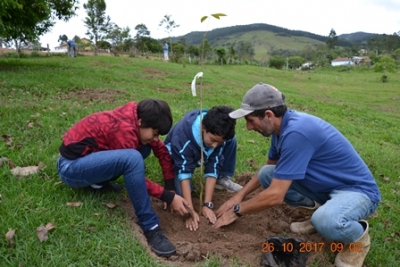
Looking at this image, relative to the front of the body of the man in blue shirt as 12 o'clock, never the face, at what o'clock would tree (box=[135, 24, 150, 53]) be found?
The tree is roughly at 2 o'clock from the man in blue shirt.

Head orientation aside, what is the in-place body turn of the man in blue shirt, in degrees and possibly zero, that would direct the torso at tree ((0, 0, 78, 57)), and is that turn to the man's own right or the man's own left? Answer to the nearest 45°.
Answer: approximately 45° to the man's own right

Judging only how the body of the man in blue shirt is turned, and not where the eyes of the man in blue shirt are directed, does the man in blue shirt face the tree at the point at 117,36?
no

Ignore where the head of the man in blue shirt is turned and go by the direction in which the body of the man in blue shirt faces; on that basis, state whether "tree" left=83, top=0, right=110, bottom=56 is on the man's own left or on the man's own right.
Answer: on the man's own right

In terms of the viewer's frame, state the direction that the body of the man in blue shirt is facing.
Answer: to the viewer's left

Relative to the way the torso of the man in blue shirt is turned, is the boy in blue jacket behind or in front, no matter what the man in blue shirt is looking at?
in front

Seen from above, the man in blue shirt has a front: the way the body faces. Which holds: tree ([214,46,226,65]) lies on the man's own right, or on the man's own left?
on the man's own right

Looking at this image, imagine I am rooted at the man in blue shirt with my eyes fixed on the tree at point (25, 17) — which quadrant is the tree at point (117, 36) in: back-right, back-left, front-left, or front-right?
front-right
